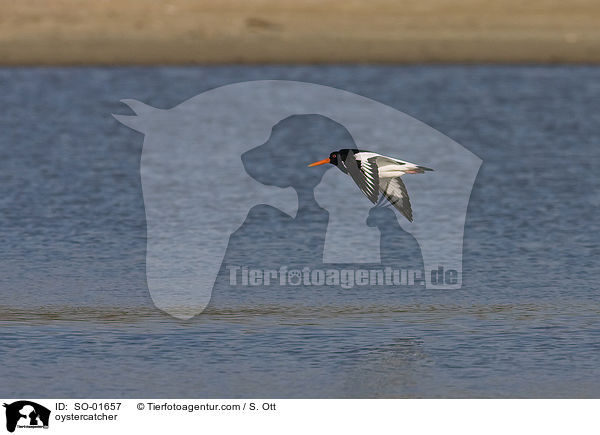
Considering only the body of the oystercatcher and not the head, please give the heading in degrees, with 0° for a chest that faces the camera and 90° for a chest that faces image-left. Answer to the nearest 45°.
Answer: approximately 90°
